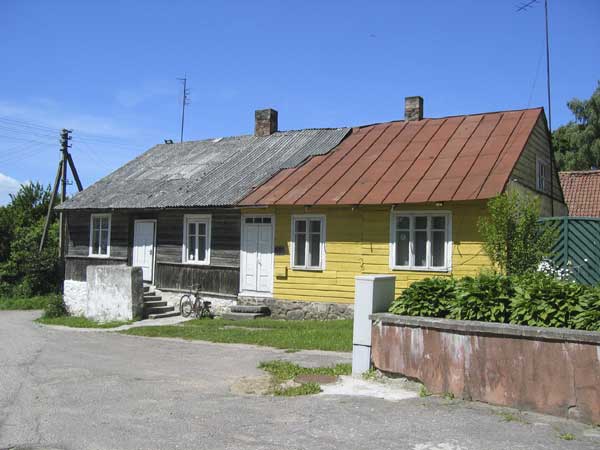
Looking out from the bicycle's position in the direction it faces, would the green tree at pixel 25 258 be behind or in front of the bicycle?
in front

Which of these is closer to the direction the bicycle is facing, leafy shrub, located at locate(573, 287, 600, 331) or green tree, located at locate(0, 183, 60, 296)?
the green tree

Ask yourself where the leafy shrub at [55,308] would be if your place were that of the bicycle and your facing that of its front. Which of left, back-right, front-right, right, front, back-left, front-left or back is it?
back

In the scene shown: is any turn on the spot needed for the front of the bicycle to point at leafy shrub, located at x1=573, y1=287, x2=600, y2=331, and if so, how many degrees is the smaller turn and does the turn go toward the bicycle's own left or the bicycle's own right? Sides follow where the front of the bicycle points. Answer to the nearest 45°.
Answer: approximately 135° to the bicycle's own left

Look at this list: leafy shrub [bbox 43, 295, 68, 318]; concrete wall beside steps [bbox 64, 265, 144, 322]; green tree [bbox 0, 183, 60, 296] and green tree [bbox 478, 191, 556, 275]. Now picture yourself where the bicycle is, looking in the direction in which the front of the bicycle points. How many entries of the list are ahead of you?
3

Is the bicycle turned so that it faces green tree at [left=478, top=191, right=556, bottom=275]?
no

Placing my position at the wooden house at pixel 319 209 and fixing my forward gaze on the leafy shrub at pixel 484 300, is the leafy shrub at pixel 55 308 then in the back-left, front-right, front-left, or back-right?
back-right

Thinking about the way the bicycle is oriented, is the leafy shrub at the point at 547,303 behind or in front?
behind
